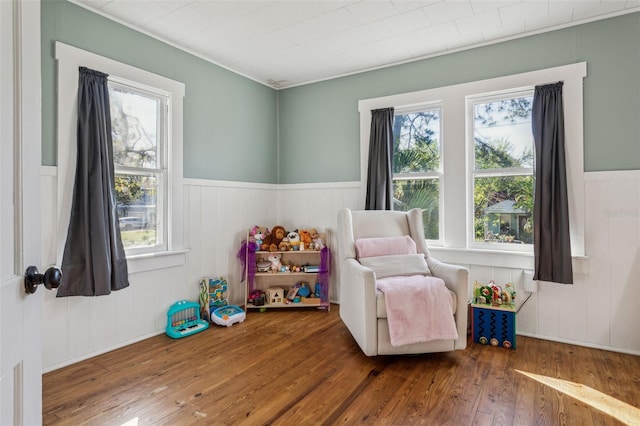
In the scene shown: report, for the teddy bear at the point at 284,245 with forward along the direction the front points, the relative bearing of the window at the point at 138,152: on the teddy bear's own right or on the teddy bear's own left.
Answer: on the teddy bear's own right

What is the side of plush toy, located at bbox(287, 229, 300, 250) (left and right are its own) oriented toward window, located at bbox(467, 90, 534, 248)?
left

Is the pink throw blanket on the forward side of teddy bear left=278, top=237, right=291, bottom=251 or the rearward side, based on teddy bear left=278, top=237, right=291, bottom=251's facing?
on the forward side

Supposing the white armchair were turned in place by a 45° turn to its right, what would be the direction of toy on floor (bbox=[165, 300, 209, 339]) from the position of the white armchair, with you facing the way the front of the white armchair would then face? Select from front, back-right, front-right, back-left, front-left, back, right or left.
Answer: right

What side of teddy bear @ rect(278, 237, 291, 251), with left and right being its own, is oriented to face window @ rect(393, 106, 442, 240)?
left

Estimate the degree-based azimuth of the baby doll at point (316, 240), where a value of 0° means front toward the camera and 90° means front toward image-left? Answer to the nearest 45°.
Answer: approximately 0°

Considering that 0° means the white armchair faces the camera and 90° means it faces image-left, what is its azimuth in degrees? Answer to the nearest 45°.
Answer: approximately 315°
